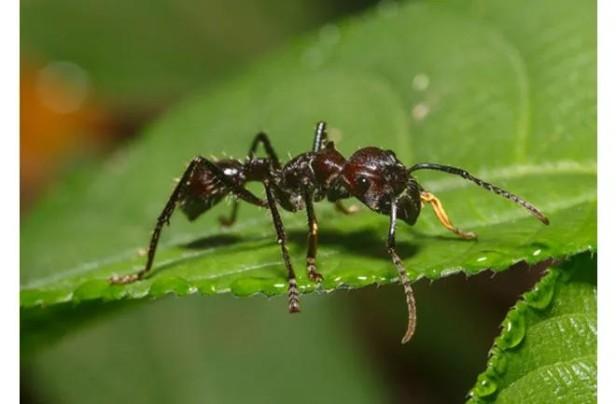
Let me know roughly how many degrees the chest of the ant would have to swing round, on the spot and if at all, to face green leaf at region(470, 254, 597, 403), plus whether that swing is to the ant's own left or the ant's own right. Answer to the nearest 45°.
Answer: approximately 45° to the ant's own right

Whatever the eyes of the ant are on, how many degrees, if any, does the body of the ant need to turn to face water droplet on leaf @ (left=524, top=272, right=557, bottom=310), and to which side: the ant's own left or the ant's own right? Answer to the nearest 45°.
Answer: approximately 45° to the ant's own right

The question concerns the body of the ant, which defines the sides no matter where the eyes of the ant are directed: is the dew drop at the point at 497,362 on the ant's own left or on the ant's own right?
on the ant's own right

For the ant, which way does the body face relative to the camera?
to the viewer's right
